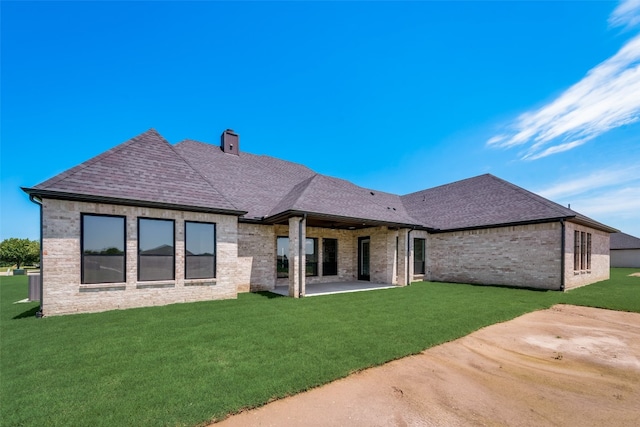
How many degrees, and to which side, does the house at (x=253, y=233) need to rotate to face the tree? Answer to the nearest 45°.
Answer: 0° — it already faces it

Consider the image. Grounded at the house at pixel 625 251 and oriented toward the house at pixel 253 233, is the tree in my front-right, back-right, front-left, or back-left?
front-right

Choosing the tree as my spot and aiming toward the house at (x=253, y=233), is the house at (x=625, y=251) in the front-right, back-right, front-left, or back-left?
front-left

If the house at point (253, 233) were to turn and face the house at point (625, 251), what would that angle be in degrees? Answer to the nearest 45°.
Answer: approximately 90° to its right

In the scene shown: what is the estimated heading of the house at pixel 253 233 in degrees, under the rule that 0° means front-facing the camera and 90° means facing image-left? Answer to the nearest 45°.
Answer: approximately 135°

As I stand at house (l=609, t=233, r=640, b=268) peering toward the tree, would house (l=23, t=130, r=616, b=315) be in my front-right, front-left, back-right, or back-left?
front-left
